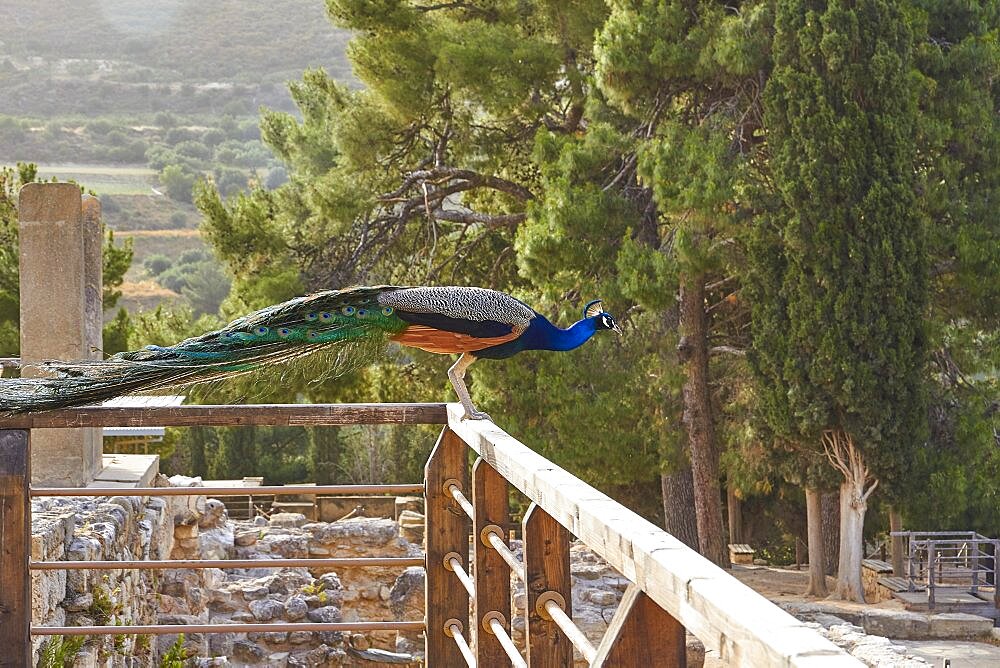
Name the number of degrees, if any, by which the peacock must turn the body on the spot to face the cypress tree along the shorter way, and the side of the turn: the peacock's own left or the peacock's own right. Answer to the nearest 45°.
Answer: approximately 45° to the peacock's own left

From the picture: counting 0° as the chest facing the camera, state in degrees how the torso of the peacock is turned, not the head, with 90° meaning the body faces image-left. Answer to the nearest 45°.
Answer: approximately 270°

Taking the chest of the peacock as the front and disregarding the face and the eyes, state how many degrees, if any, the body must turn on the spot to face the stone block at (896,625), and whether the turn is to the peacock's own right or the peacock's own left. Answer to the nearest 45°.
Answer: approximately 45° to the peacock's own left

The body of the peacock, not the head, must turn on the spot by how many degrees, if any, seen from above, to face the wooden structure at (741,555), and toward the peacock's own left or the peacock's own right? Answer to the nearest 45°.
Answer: approximately 45° to the peacock's own left

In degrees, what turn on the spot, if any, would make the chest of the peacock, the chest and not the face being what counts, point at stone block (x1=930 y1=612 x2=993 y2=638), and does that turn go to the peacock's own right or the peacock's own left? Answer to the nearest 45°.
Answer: approximately 45° to the peacock's own left

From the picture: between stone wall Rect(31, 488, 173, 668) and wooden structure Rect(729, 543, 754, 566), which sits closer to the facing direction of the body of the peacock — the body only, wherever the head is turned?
the wooden structure

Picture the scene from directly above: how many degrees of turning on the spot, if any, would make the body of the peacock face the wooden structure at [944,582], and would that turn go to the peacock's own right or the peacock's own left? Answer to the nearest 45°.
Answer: approximately 45° to the peacock's own left

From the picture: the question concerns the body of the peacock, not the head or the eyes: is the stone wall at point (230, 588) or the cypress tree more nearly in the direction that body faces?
the cypress tree
